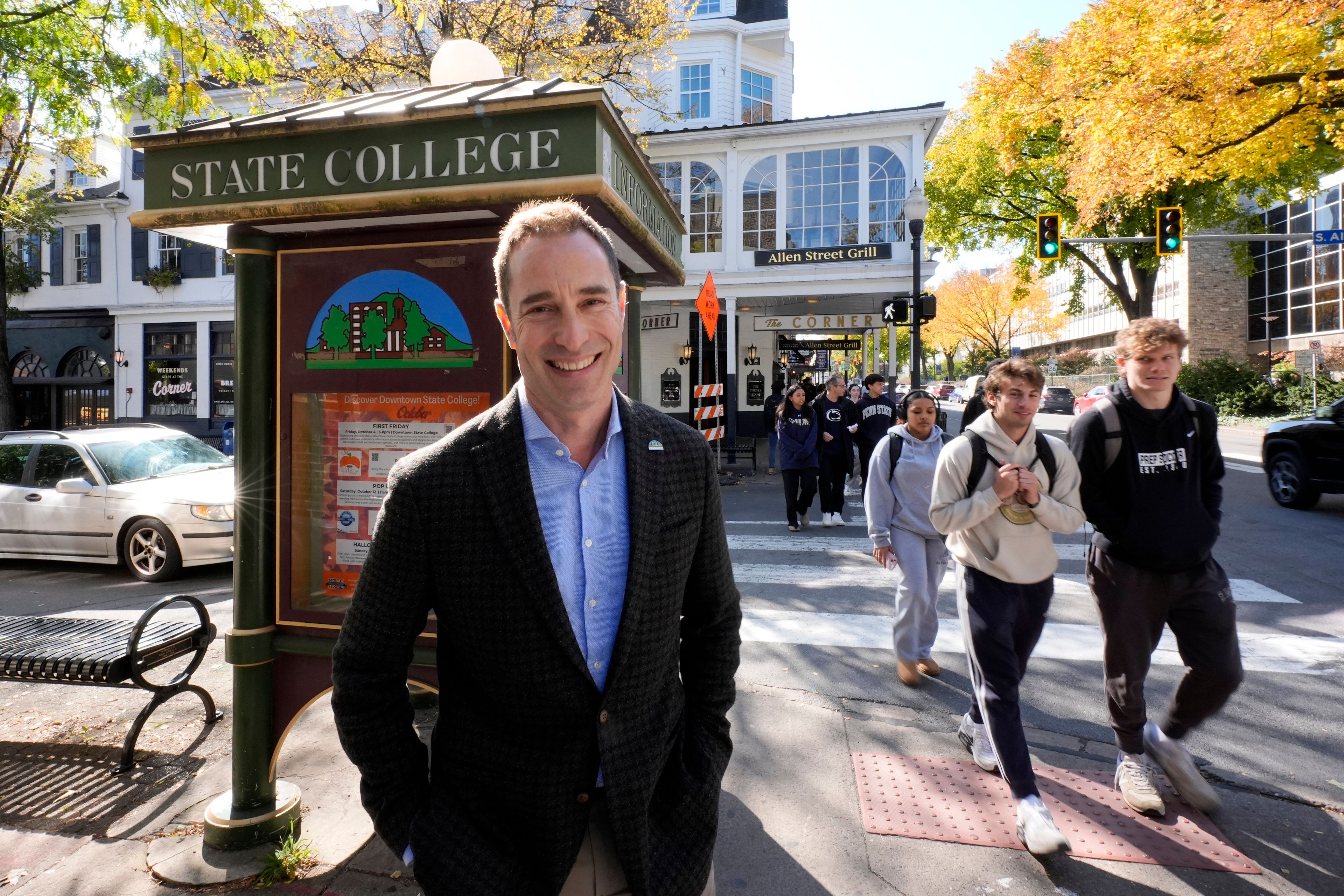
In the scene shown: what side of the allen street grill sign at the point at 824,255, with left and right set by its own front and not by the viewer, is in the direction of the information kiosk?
front

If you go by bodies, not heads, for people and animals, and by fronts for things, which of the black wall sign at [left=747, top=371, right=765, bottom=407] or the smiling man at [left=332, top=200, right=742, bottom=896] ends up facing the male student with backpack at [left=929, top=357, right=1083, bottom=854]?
the black wall sign

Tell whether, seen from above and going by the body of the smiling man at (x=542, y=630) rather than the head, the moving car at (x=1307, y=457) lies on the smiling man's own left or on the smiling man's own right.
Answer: on the smiling man's own left

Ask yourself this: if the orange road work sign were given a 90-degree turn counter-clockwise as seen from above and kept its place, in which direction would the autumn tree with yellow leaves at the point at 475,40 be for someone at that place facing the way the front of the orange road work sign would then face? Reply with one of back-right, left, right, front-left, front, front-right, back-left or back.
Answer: left

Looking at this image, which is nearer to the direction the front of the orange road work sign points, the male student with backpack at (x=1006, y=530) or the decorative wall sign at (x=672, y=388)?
the male student with backpack

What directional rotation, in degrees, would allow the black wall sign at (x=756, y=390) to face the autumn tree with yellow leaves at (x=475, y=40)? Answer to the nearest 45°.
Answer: approximately 45° to its right

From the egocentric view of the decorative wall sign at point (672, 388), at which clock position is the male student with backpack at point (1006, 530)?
The male student with backpack is roughly at 12 o'clock from the decorative wall sign.

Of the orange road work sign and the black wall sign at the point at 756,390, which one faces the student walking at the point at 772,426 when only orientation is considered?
the black wall sign

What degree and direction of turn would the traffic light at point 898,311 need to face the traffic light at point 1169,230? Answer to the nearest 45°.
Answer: approximately 135° to its left

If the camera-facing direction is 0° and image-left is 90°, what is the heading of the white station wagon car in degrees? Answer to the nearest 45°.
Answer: approximately 315°

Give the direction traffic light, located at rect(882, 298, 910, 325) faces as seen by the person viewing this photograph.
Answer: facing the viewer

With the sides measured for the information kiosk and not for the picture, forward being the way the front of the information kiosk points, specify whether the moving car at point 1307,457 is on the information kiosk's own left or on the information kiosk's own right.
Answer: on the information kiosk's own left

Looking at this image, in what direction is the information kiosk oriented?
toward the camera

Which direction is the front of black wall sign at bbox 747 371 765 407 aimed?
toward the camera

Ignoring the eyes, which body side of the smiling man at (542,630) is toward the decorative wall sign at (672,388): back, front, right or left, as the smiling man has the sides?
back

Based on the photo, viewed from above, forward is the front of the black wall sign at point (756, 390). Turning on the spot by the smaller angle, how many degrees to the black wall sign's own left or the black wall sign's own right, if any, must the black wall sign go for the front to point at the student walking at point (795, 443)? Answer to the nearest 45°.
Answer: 0° — it already faces them
